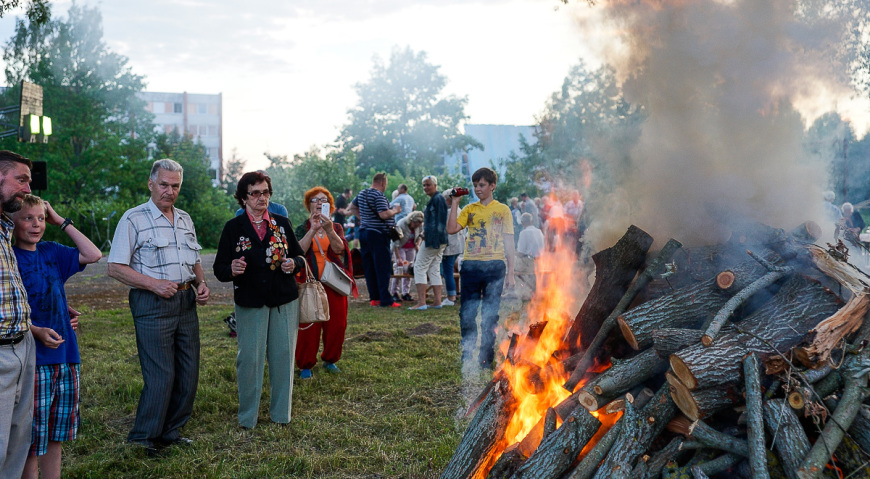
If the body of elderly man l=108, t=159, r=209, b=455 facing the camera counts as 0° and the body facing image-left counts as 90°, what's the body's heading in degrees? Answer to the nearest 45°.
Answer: approximately 315°

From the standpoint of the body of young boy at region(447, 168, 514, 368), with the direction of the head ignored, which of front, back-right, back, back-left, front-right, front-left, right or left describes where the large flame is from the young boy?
front

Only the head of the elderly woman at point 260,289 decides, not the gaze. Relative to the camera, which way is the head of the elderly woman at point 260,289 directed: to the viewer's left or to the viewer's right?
to the viewer's right

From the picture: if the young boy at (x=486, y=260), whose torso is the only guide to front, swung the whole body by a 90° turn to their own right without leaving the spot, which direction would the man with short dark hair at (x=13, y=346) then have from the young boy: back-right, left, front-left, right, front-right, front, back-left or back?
front-left

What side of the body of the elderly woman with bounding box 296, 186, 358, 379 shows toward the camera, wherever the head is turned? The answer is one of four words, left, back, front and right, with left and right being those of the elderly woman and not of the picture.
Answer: front

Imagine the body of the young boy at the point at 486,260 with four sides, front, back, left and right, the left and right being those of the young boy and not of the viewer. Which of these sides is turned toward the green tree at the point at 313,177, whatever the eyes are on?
back

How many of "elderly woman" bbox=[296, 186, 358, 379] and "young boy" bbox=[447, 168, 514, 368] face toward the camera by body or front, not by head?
2

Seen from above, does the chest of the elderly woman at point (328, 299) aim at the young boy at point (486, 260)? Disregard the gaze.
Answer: no

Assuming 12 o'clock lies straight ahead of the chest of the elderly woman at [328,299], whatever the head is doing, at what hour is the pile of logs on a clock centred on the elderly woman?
The pile of logs is roughly at 11 o'clock from the elderly woman.

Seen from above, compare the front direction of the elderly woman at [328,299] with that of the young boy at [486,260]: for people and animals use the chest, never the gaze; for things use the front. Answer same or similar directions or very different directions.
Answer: same or similar directions

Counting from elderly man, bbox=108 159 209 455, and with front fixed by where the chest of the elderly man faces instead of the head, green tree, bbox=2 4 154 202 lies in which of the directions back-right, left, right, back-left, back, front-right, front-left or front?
back-left

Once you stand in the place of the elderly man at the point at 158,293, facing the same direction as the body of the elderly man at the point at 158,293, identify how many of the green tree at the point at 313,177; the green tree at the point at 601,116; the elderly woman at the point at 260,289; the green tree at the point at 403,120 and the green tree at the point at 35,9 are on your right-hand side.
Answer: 0

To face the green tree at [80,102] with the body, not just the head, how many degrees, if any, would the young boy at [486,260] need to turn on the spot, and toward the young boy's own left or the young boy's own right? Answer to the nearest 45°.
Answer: approximately 135° to the young boy's own right

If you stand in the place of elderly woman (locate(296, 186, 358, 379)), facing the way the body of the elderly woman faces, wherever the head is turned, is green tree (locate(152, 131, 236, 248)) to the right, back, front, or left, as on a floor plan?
back
